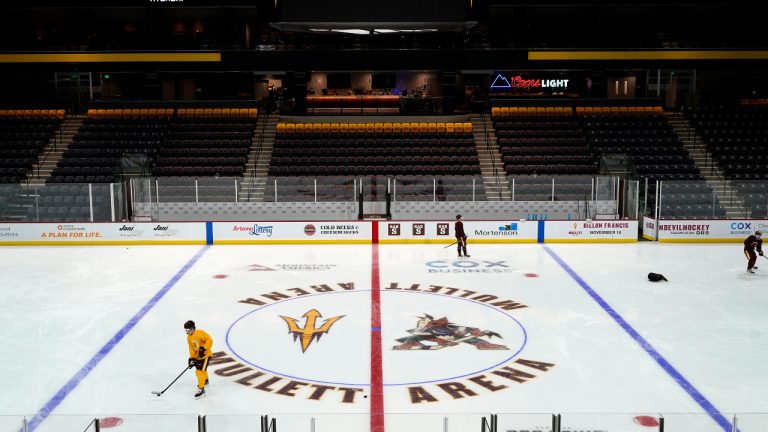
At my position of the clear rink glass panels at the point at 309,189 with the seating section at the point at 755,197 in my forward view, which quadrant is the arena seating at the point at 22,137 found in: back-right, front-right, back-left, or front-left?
back-left

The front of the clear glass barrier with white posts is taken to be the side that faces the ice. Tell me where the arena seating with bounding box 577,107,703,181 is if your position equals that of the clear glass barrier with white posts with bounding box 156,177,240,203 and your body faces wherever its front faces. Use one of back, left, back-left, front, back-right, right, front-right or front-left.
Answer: left

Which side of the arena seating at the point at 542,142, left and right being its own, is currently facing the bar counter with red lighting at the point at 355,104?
right

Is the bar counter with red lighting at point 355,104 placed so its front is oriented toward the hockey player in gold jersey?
yes

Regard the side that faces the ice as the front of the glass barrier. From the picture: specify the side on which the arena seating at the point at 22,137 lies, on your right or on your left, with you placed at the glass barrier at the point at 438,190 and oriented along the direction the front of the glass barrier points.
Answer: on your right

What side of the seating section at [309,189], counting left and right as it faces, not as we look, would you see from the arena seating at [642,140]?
left
